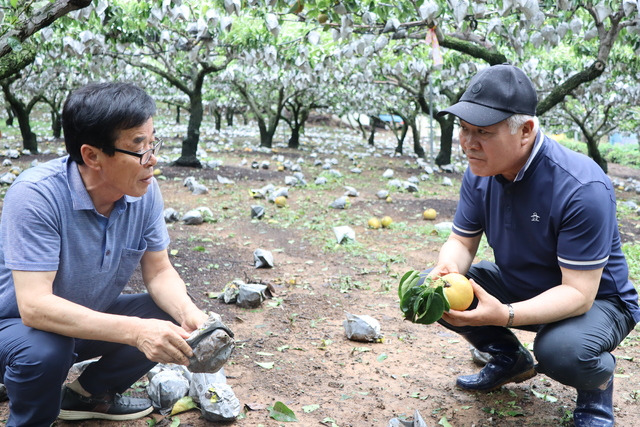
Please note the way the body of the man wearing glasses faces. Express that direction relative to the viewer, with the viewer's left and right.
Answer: facing the viewer and to the right of the viewer

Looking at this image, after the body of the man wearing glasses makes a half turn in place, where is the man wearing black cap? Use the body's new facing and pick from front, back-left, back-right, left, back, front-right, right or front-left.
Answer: back-right

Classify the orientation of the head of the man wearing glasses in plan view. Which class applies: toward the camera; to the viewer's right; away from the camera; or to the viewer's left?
to the viewer's right

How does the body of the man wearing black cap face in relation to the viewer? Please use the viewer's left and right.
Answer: facing the viewer and to the left of the viewer
